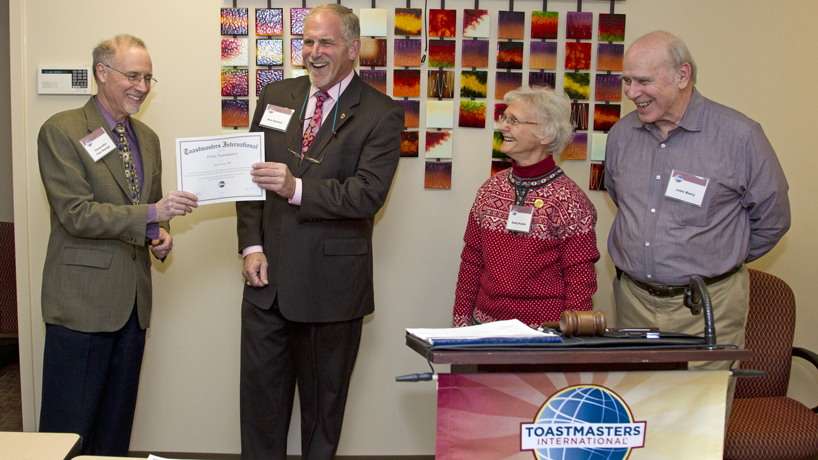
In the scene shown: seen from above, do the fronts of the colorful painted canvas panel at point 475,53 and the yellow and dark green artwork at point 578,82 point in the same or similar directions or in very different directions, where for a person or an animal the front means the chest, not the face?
same or similar directions

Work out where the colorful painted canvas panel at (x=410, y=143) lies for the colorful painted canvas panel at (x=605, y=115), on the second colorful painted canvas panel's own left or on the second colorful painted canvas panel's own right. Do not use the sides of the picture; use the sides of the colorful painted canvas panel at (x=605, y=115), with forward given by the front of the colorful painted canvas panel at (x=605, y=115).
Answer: on the second colorful painted canvas panel's own right

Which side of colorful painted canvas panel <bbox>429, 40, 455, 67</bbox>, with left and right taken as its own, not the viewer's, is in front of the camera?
front

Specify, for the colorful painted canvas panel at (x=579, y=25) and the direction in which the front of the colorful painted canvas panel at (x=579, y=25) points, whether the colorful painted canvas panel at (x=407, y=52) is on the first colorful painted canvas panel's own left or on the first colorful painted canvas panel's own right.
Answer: on the first colorful painted canvas panel's own right

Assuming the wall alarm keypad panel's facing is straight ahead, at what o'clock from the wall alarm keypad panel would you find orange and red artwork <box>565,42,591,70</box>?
The orange and red artwork is roughly at 10 o'clock from the wall alarm keypad panel.

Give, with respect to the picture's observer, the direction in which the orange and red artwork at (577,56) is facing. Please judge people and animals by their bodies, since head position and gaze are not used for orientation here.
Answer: facing the viewer

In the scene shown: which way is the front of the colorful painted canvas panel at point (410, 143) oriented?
toward the camera

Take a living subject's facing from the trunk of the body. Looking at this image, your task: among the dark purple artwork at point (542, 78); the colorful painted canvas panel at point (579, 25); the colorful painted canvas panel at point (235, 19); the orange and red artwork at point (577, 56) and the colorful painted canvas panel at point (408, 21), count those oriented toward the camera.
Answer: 5

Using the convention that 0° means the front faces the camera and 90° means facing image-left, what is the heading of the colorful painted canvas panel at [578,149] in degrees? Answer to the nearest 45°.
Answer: approximately 0°

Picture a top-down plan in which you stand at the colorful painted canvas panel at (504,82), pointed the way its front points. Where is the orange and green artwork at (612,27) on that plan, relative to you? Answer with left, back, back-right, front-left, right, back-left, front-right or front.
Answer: left

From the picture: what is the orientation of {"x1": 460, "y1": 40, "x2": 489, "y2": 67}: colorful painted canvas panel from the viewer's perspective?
toward the camera

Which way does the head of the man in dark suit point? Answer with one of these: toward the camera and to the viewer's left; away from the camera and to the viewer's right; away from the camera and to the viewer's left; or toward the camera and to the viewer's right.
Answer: toward the camera and to the viewer's left

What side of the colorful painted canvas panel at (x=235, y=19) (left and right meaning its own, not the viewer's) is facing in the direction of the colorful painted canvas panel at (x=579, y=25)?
left
